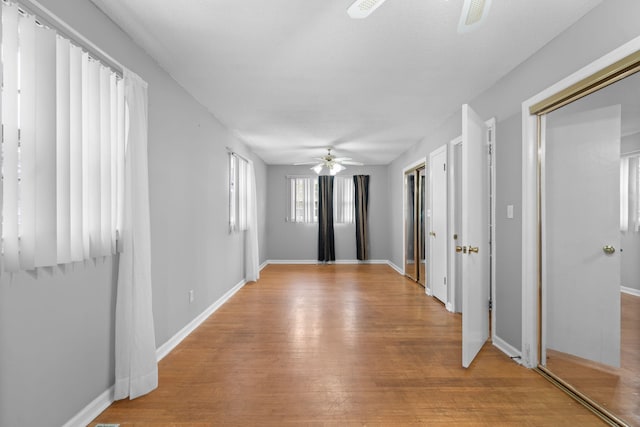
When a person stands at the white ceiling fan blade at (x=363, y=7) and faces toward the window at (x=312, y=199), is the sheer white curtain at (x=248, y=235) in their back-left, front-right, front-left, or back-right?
front-left

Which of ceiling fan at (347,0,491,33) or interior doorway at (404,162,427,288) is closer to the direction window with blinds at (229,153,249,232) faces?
the interior doorway

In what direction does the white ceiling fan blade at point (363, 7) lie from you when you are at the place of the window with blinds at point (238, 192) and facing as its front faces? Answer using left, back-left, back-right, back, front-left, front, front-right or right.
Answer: right

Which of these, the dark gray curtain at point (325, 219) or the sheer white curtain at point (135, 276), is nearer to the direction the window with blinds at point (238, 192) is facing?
the dark gray curtain

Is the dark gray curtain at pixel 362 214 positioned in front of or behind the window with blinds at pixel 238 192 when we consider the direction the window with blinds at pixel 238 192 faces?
in front

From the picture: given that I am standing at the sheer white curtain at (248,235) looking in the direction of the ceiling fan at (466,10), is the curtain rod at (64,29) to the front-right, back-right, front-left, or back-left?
front-right

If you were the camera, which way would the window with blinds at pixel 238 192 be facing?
facing to the right of the viewer

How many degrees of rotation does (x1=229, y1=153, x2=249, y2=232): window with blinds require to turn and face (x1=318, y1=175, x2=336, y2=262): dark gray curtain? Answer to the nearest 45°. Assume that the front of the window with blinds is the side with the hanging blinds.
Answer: approximately 45° to its left

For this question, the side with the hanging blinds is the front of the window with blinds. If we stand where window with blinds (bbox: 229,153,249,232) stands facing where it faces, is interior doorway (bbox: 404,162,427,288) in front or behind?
in front

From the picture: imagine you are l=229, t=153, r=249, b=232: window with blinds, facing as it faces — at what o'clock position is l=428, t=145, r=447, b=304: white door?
The white door is roughly at 1 o'clock from the window with blinds.

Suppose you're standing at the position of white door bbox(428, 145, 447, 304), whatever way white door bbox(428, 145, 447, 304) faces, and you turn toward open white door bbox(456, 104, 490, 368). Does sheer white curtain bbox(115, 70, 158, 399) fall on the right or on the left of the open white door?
right

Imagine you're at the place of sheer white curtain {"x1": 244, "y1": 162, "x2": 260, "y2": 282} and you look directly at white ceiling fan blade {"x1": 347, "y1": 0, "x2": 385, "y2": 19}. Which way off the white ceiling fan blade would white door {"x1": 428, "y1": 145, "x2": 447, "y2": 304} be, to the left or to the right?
left
